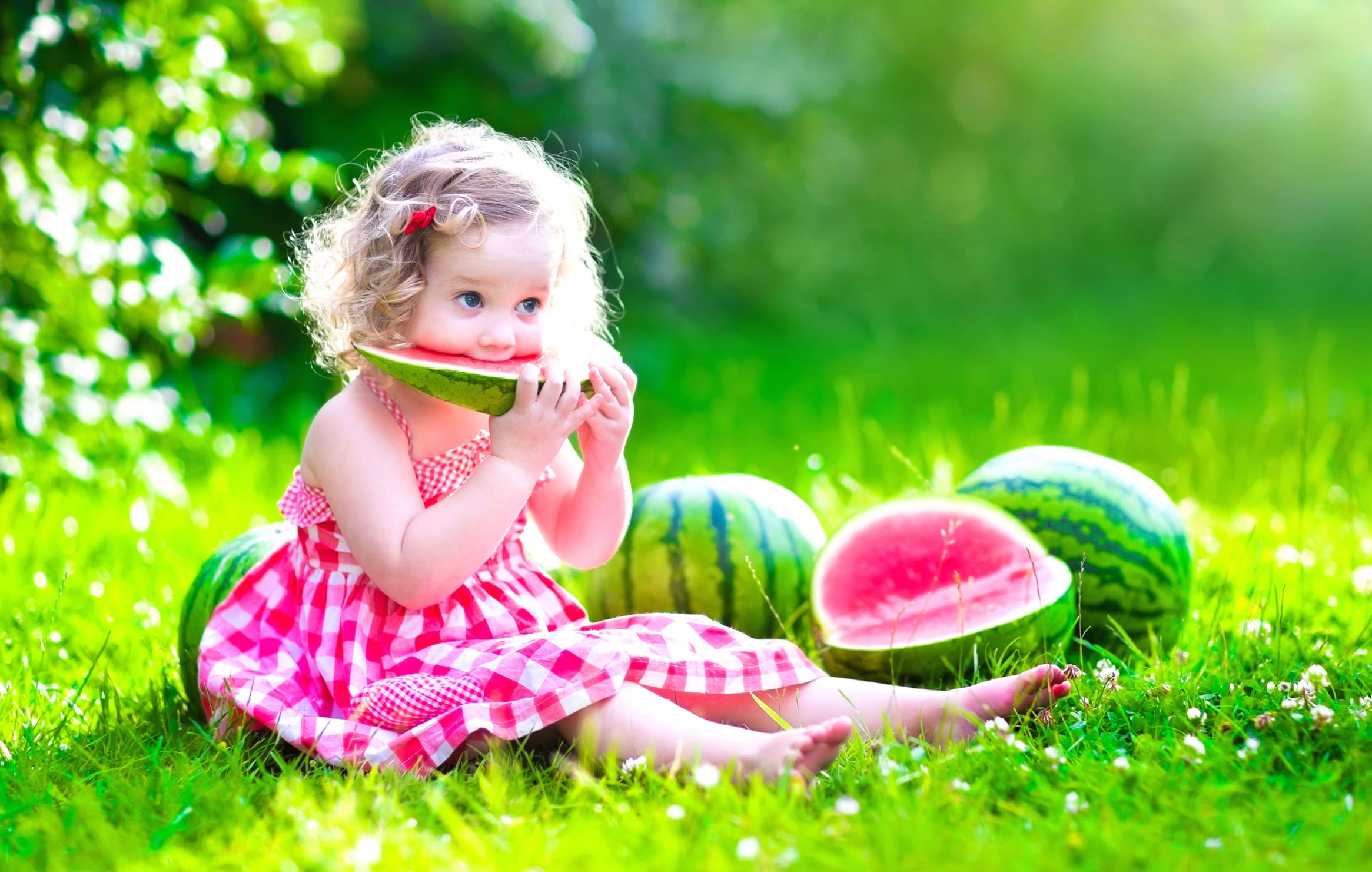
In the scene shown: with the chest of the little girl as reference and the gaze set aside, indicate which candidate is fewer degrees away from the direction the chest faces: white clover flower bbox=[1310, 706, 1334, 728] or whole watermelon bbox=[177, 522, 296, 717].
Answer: the white clover flower

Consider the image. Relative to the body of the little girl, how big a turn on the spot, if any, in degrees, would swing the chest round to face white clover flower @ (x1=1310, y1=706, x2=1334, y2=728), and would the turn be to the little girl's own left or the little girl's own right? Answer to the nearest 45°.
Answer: approximately 45° to the little girl's own left

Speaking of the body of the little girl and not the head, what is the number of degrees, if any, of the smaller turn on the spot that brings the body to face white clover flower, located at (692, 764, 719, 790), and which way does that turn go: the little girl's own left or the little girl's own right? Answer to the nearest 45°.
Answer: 0° — they already face it

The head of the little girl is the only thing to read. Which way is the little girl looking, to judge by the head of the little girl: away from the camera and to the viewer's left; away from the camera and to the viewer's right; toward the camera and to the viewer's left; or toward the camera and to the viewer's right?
toward the camera and to the viewer's right

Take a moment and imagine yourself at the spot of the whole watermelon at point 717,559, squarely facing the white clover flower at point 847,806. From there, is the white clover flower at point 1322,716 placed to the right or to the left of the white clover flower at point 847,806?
left

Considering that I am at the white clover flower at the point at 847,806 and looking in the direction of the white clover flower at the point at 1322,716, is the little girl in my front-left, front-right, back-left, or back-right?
back-left

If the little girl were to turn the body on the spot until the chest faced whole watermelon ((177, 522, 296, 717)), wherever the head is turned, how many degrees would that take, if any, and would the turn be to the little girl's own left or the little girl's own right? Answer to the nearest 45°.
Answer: approximately 180°

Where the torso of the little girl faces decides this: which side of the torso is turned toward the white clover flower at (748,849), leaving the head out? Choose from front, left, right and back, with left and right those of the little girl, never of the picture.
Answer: front

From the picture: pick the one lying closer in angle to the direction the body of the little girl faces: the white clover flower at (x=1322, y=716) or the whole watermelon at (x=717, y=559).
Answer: the white clover flower

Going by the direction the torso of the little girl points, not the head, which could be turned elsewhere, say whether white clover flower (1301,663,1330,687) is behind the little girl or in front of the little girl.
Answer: in front

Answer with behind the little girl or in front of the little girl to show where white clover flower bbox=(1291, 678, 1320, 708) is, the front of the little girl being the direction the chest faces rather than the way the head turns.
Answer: in front

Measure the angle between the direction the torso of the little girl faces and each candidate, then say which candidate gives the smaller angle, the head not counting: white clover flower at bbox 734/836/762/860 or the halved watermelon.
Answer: the white clover flower

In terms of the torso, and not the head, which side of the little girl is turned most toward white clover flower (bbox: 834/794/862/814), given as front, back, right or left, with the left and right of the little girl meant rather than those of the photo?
front

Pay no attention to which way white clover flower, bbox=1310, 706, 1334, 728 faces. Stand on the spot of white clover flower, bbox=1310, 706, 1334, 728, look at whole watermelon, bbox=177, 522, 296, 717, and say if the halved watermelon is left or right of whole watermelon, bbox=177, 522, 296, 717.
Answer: right
